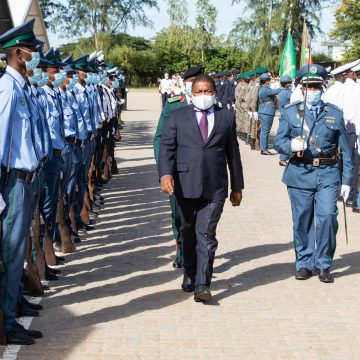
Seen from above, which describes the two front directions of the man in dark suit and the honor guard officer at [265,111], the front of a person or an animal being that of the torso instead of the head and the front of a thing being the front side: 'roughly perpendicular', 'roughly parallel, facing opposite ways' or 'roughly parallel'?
roughly perpendicular

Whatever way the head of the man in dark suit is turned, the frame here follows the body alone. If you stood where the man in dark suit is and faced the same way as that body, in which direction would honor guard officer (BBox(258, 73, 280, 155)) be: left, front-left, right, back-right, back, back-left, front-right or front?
back

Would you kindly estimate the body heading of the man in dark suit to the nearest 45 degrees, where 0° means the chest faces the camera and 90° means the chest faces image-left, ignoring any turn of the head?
approximately 0°

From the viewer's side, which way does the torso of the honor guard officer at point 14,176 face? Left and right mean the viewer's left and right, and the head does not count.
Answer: facing to the right of the viewer

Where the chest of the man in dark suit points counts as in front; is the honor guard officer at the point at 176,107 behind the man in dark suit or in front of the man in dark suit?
behind
